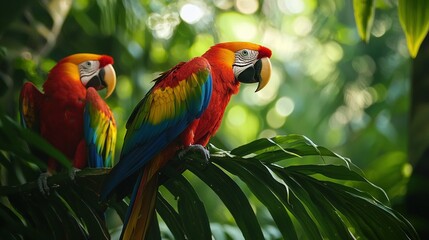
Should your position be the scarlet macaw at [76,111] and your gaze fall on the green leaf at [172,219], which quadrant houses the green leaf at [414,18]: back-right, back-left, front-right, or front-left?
front-left

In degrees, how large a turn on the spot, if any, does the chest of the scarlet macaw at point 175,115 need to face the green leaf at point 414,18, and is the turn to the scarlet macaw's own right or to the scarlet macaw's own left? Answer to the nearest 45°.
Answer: approximately 45° to the scarlet macaw's own right

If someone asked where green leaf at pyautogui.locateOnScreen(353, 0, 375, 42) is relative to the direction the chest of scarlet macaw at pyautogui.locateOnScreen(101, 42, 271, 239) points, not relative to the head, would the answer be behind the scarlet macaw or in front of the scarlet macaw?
in front
